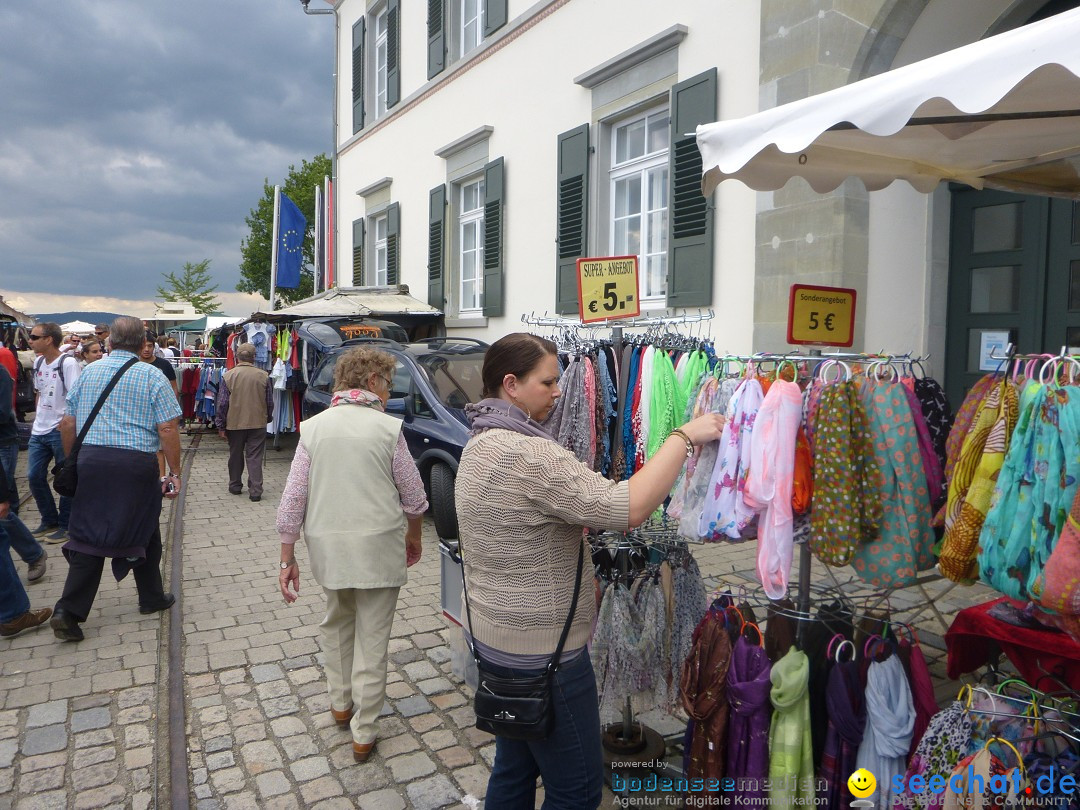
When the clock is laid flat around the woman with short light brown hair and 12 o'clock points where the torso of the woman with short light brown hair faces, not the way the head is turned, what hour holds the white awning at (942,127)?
The white awning is roughly at 4 o'clock from the woman with short light brown hair.

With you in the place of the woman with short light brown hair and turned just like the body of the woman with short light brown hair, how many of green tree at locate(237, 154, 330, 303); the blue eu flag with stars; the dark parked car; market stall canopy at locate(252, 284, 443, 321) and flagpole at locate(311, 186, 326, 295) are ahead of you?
5

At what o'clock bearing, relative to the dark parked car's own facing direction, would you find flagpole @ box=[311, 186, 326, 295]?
The flagpole is roughly at 7 o'clock from the dark parked car.

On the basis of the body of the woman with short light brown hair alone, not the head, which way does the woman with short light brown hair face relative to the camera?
away from the camera

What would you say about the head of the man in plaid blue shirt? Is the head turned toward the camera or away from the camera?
away from the camera

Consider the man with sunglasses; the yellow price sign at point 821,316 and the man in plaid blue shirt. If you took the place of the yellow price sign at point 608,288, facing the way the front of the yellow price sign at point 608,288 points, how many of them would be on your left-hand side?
1

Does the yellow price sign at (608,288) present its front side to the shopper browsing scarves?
yes

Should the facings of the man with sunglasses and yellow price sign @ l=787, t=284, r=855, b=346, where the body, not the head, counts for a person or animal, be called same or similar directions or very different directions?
same or similar directions

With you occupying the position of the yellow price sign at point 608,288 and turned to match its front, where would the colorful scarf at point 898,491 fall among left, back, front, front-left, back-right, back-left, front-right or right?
front-left

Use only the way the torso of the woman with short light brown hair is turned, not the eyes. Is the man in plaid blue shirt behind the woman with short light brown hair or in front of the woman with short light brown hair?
in front

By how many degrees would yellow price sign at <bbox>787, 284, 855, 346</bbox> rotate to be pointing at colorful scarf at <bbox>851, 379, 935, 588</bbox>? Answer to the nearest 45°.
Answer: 0° — it already faces it

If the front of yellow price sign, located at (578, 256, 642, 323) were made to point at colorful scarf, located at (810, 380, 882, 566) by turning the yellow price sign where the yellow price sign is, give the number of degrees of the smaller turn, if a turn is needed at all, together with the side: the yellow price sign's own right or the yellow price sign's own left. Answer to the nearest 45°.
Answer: approximately 45° to the yellow price sign's own left

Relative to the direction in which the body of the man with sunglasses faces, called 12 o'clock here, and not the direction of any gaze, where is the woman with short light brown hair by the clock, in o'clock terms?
The woman with short light brown hair is roughly at 10 o'clock from the man with sunglasses.

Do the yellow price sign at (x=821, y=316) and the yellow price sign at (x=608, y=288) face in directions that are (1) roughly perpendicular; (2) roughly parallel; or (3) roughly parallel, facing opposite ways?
roughly parallel

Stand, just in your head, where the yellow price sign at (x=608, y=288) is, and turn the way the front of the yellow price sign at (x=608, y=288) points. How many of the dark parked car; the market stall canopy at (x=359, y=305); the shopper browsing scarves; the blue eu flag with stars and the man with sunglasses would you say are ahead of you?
1

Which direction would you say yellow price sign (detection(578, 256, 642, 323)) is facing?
toward the camera

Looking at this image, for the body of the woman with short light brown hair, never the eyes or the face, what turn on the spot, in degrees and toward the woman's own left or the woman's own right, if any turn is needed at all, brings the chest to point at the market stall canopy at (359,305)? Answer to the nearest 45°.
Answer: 0° — they already face it

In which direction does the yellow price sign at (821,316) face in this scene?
toward the camera

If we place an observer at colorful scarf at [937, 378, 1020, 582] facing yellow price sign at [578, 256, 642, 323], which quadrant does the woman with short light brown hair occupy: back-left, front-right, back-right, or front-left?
front-left
